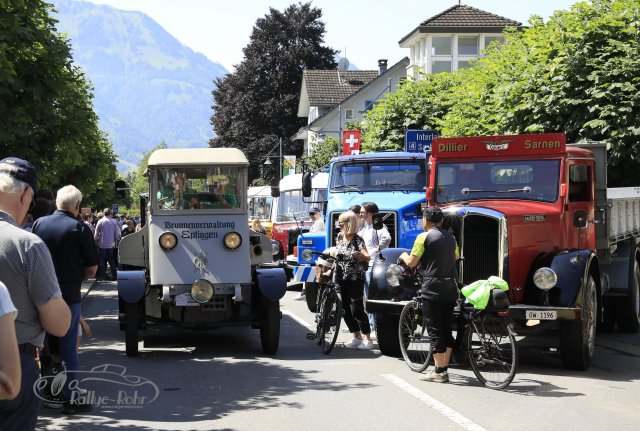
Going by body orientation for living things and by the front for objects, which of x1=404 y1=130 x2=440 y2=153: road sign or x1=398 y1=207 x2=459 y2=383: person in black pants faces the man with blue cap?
the road sign

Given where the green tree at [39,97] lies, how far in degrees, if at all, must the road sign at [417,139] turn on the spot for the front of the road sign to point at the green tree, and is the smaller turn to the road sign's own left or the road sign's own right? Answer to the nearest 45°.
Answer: approximately 45° to the road sign's own right

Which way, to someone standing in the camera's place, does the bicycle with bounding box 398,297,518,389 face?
facing away from the viewer and to the left of the viewer

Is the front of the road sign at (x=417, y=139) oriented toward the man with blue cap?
yes

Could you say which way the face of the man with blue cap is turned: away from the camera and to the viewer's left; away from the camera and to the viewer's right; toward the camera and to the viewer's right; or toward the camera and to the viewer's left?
away from the camera and to the viewer's right

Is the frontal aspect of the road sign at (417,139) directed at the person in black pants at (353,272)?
yes
